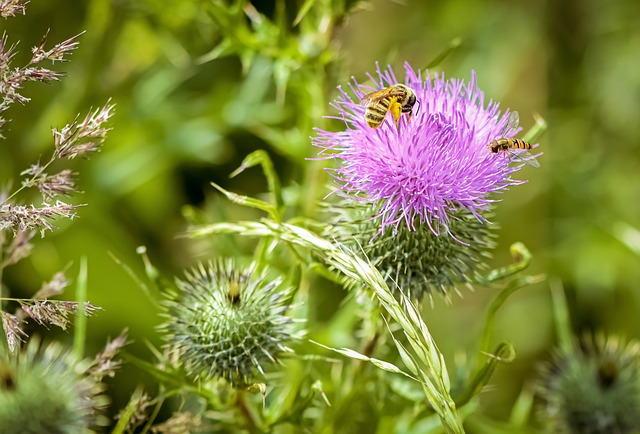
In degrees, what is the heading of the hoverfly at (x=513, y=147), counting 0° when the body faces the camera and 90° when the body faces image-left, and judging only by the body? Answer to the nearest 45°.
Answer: approximately 90°

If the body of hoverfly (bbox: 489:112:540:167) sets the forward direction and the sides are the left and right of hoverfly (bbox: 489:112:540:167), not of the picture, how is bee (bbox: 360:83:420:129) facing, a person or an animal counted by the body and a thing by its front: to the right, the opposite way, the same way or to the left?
the opposite way

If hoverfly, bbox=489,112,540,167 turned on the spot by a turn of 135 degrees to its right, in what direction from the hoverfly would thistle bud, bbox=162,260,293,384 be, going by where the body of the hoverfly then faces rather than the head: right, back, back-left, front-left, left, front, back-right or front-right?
back-left

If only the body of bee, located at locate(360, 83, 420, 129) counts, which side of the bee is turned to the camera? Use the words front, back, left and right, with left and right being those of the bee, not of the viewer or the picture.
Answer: right

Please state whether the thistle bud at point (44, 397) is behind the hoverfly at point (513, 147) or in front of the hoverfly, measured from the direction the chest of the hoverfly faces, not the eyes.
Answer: in front

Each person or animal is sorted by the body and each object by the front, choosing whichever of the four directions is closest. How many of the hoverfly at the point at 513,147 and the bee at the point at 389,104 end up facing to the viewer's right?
1
